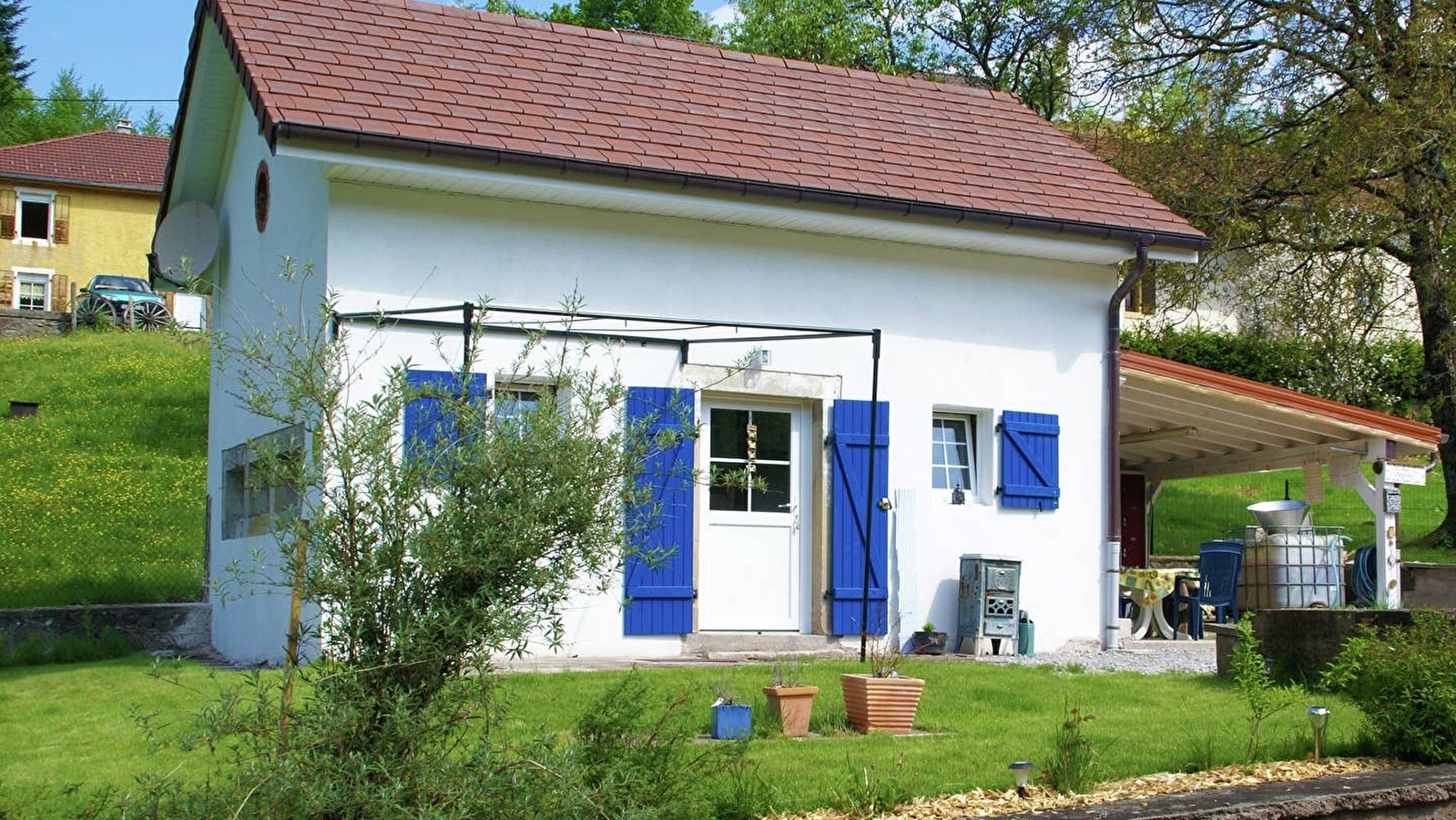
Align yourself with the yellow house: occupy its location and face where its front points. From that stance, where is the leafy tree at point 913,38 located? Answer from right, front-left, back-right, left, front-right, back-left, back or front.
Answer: front-left

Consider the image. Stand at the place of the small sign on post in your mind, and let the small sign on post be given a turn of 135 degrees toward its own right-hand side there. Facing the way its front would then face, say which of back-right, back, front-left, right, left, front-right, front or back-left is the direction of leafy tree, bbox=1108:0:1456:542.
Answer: front-right

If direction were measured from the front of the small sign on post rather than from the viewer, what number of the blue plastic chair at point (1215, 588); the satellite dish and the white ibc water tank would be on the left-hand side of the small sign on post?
0

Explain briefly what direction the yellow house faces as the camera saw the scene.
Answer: facing the viewer

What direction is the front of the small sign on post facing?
toward the camera

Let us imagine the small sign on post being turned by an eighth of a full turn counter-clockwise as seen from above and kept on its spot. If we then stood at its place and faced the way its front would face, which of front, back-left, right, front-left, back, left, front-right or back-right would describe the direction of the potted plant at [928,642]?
right

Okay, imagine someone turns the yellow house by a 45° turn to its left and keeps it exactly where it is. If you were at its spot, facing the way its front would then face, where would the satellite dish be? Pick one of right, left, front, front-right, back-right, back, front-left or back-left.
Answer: front-right

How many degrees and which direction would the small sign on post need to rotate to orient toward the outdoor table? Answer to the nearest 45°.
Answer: approximately 45° to its right

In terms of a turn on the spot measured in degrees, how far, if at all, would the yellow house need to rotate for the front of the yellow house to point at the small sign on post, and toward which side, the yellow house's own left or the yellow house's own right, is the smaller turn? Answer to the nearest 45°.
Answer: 0° — it already faces it

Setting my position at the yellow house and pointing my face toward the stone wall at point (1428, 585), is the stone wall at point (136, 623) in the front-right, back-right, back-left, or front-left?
front-right

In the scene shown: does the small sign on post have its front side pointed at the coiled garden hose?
no

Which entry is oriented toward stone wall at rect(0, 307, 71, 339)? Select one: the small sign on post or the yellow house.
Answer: the yellow house

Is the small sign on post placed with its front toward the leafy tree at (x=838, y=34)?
no

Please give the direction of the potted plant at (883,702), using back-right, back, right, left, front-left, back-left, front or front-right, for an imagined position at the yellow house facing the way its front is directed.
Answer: front

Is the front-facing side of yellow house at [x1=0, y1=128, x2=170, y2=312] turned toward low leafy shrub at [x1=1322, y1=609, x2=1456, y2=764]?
yes
